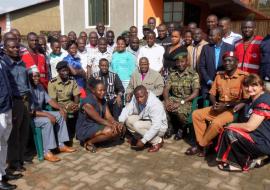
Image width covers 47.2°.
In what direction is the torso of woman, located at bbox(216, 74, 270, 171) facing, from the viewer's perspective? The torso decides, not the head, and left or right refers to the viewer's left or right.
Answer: facing to the left of the viewer

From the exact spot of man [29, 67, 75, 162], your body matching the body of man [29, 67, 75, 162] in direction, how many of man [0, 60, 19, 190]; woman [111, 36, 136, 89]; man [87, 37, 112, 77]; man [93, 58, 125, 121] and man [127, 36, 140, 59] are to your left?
4

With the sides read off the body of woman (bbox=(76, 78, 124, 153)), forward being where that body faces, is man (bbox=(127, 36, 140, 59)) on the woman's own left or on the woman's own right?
on the woman's own left

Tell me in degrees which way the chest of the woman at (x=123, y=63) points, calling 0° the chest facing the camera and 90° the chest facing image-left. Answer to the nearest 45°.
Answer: approximately 0°

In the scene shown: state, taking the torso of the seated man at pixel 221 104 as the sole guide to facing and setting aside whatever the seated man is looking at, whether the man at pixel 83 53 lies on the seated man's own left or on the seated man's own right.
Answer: on the seated man's own right

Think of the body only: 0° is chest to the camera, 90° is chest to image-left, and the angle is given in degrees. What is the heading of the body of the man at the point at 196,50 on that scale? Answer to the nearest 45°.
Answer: approximately 0°

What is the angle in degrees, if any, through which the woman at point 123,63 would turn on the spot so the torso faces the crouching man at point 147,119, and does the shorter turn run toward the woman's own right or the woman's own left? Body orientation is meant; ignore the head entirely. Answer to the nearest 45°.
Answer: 0° — they already face them
